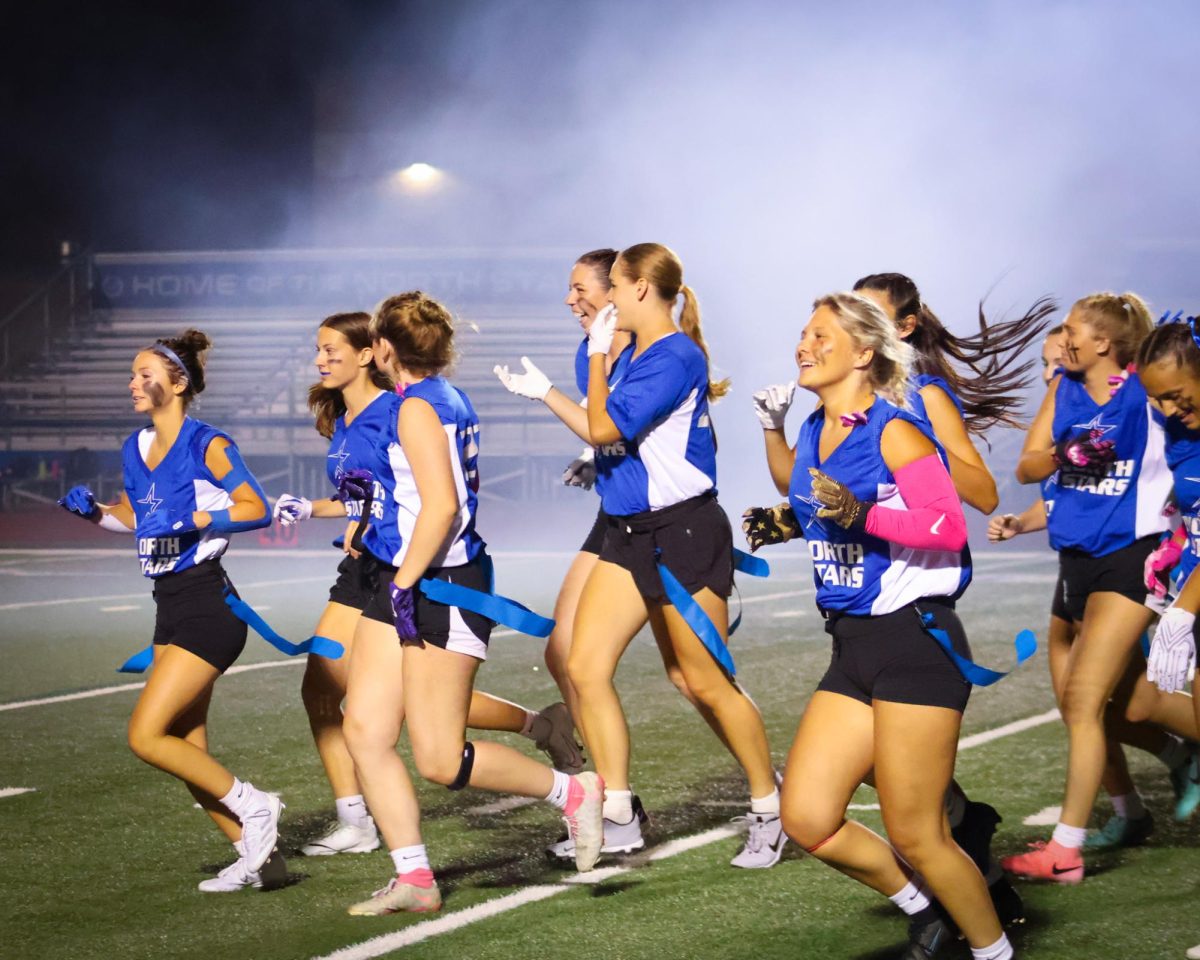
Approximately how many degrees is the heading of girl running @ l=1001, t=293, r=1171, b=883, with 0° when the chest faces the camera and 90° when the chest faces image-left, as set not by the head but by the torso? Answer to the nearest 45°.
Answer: approximately 45°

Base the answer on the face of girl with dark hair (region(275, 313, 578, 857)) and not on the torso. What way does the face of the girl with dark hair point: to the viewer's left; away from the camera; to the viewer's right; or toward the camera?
to the viewer's left

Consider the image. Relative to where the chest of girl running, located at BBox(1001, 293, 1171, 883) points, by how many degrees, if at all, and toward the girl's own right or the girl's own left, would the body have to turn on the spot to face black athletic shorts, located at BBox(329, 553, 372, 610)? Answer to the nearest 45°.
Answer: approximately 45° to the girl's own right

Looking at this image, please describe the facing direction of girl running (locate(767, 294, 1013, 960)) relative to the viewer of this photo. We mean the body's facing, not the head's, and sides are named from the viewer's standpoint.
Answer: facing the viewer and to the left of the viewer

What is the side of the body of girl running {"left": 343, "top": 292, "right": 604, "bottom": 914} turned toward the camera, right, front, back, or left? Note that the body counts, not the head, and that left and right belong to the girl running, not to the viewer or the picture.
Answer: left

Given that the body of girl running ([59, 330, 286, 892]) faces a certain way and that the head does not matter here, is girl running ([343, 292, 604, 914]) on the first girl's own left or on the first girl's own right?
on the first girl's own left

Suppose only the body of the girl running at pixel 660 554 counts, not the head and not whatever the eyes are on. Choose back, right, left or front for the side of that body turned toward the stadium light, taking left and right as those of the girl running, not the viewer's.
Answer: right

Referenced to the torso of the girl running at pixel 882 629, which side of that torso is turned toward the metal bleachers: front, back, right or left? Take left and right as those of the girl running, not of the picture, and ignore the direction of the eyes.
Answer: right

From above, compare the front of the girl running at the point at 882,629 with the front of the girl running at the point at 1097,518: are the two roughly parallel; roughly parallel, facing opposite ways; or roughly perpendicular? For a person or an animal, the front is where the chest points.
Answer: roughly parallel

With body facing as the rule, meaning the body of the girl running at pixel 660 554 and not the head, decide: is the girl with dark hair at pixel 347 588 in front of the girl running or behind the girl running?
in front

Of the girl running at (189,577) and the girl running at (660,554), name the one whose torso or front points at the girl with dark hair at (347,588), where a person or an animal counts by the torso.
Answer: the girl running at (660,554)

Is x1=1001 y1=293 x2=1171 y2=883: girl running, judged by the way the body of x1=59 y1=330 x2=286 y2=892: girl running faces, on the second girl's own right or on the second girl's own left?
on the second girl's own left

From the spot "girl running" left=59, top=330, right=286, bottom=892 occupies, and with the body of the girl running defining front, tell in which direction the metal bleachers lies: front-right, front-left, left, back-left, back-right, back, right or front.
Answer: back-right
